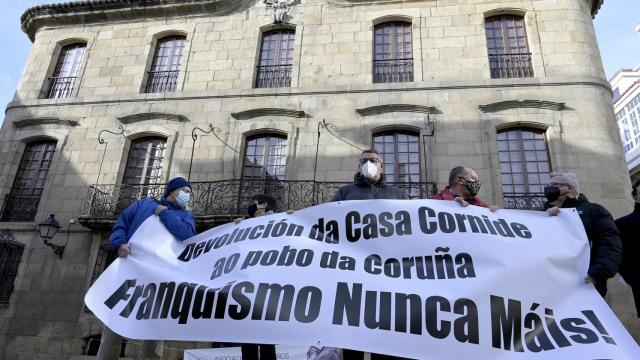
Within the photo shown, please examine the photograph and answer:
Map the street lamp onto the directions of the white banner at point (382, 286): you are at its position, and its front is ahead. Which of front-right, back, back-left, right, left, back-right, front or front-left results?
back-right

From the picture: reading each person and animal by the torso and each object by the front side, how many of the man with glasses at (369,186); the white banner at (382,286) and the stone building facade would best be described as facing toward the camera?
3

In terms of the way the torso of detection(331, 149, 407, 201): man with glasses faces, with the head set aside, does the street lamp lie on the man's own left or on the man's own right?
on the man's own right

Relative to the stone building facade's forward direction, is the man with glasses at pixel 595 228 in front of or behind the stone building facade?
in front

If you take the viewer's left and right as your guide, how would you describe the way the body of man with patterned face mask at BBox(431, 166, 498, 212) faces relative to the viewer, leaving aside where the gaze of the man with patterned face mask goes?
facing the viewer and to the right of the viewer

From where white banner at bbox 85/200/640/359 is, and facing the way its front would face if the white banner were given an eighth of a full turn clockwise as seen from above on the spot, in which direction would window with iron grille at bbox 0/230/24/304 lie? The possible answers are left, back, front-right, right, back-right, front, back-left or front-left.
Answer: right

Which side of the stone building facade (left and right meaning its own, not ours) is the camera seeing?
front

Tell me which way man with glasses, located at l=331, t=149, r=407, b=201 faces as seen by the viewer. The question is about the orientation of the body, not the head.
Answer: toward the camera

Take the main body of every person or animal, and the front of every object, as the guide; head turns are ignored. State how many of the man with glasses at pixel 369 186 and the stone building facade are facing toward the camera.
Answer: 2

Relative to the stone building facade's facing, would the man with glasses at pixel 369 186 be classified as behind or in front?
in front
